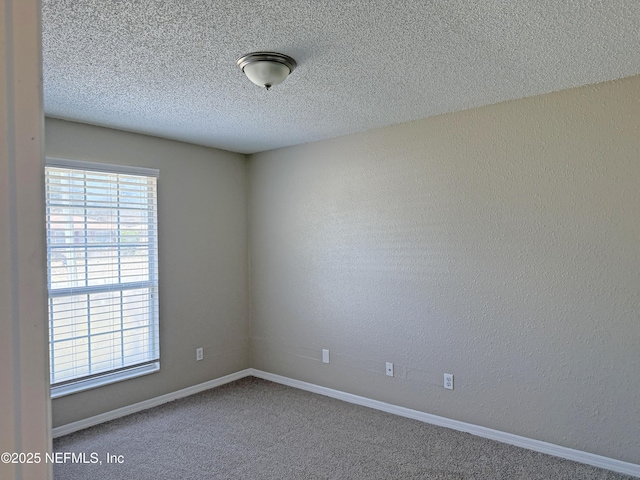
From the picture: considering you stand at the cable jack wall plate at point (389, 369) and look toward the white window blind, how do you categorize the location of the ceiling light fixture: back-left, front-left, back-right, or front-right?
front-left

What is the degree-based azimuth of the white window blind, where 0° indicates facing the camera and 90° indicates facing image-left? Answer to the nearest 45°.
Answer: approximately 315°

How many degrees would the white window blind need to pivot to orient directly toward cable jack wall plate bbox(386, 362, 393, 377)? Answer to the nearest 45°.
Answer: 0° — it already faces it

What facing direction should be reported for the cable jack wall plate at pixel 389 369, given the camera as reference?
facing the viewer and to the left of the viewer

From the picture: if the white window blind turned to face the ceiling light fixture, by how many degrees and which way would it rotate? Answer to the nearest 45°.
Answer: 0° — it already faces it

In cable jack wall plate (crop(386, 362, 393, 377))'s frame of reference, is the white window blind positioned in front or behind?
in front

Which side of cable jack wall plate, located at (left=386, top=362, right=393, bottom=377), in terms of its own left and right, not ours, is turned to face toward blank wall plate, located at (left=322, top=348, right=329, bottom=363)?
right

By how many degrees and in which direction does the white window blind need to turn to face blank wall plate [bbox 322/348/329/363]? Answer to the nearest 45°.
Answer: approximately 45° to its left
